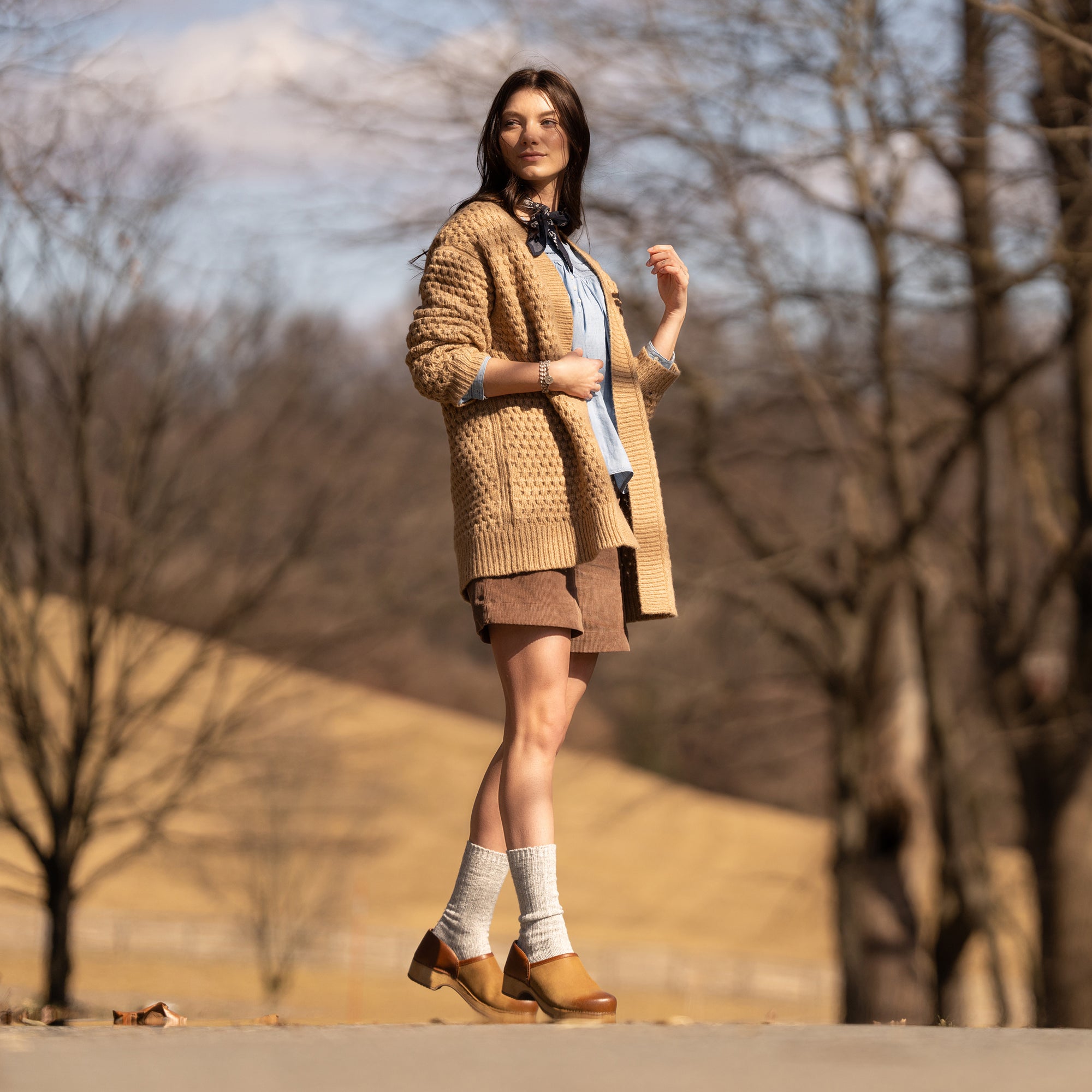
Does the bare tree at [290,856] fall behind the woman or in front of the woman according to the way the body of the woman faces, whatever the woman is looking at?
behind

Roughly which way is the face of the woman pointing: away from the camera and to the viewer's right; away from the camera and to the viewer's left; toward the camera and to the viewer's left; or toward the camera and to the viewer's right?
toward the camera and to the viewer's right

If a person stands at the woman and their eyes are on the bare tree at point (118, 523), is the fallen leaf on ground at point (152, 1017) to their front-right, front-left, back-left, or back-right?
front-left
